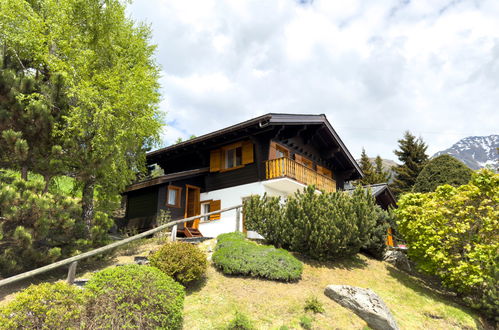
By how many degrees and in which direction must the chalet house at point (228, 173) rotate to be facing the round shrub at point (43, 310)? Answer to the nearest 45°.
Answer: approximately 45° to its right

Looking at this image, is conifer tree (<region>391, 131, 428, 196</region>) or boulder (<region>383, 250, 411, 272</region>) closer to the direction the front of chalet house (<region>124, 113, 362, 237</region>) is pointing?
the boulder

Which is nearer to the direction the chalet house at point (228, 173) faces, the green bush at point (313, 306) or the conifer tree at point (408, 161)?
the green bush

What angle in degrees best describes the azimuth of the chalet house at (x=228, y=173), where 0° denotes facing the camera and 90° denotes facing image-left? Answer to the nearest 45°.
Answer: approximately 315°

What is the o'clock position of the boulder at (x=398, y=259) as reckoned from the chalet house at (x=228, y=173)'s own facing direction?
The boulder is roughly at 11 o'clock from the chalet house.

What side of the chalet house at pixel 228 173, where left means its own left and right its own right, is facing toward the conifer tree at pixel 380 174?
left

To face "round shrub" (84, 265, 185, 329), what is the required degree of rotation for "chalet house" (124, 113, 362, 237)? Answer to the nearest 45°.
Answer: approximately 45° to its right

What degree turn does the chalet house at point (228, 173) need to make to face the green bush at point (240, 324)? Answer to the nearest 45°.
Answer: approximately 45° to its right

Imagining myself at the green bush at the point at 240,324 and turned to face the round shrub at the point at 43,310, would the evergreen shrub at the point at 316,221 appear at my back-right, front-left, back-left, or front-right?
back-right
